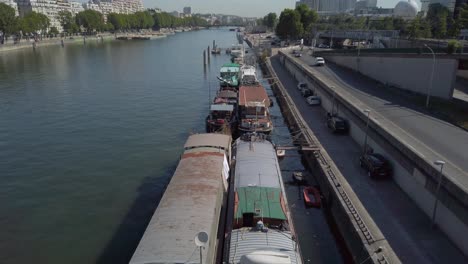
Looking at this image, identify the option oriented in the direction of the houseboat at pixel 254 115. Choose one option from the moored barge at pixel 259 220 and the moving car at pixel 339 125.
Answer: the moored barge

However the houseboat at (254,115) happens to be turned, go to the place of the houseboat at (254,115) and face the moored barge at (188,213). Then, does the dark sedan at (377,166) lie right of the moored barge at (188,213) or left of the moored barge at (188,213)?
left

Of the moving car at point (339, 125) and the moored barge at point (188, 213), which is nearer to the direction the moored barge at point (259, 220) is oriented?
the moving car

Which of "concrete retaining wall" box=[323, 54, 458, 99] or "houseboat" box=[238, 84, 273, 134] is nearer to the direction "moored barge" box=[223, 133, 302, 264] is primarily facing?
the houseboat

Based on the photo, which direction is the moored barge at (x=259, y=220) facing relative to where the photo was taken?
away from the camera

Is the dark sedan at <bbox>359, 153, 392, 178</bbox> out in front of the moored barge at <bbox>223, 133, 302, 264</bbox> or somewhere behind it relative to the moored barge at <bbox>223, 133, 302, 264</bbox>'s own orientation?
in front

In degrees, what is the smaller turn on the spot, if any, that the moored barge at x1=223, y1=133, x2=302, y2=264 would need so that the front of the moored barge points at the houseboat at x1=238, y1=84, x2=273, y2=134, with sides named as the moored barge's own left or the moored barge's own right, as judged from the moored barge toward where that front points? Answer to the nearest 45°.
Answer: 0° — it already faces it

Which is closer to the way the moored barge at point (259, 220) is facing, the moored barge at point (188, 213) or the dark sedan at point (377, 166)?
the dark sedan
